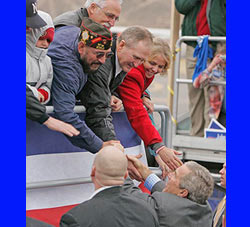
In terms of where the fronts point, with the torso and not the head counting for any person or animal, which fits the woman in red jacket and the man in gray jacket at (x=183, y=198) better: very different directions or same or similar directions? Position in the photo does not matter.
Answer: very different directions

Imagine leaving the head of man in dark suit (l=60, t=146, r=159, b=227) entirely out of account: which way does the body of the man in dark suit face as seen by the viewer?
away from the camera

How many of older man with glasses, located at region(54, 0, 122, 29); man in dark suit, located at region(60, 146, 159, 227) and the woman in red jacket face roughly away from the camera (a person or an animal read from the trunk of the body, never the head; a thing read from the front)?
1

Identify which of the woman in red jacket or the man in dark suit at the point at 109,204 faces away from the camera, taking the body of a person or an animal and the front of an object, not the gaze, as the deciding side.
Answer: the man in dark suit

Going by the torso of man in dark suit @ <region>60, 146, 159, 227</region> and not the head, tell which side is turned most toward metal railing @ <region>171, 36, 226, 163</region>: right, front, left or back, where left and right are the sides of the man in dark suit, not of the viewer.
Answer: front

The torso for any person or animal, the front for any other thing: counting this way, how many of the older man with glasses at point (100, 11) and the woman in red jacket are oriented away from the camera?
0

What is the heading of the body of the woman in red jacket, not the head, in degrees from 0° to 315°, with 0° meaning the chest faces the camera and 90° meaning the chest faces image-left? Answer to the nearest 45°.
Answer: approximately 315°

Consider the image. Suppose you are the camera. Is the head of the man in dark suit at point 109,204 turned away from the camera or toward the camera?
away from the camera

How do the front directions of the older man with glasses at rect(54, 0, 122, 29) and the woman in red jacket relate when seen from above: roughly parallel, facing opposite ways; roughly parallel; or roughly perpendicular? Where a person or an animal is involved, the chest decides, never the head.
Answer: roughly parallel

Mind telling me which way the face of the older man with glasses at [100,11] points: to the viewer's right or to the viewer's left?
to the viewer's right

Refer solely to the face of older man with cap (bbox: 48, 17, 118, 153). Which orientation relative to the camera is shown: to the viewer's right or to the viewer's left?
to the viewer's right
